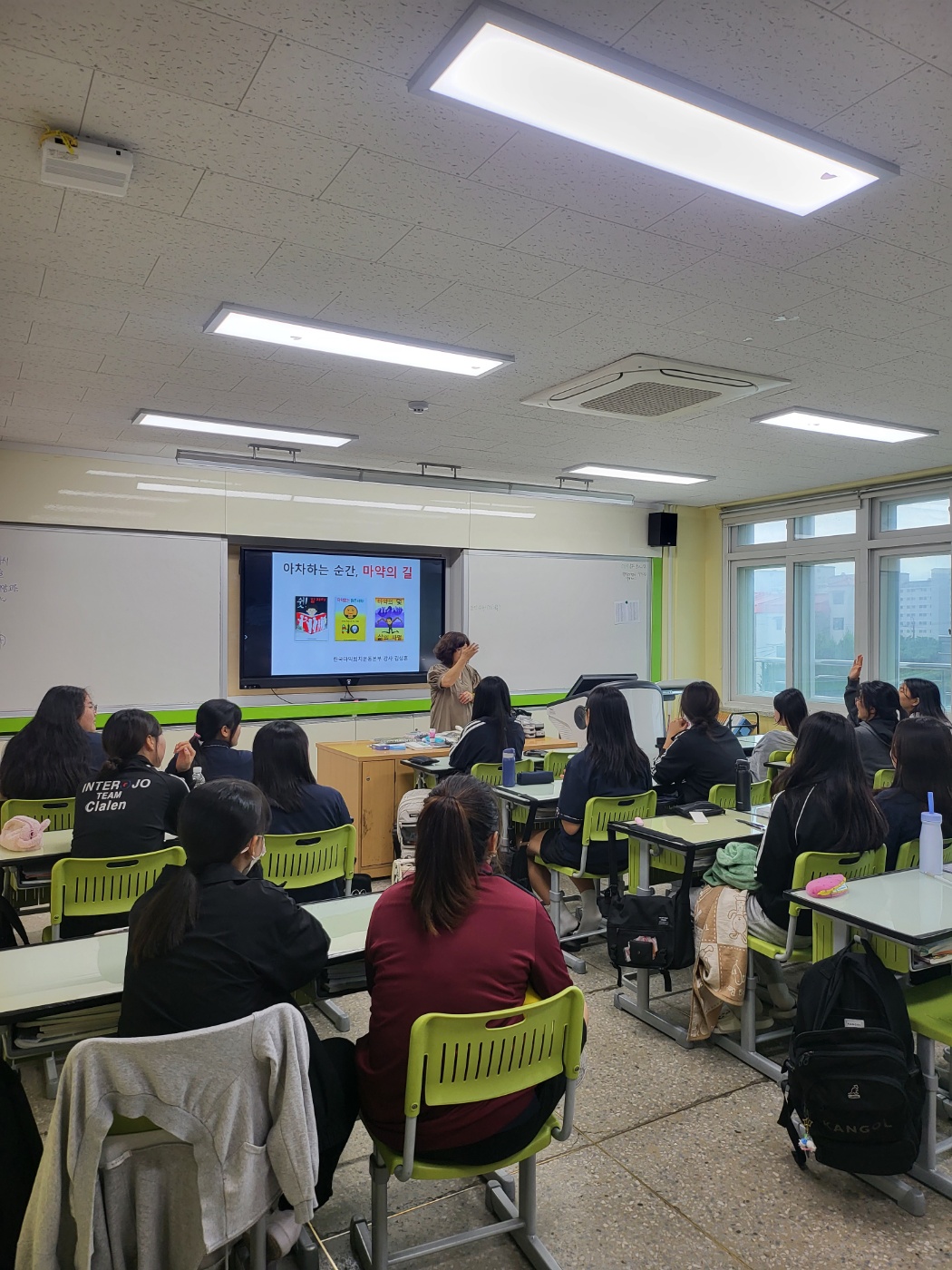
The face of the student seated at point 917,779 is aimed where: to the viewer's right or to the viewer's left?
to the viewer's left

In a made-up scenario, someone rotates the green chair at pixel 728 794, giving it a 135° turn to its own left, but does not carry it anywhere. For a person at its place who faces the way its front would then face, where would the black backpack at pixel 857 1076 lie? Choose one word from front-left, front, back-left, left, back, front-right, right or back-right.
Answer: front-left

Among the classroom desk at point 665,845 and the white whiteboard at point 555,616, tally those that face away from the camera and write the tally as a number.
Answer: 0

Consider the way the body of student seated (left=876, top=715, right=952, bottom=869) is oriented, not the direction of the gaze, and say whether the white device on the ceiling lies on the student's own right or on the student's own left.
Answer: on the student's own left

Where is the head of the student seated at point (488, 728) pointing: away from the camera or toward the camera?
away from the camera

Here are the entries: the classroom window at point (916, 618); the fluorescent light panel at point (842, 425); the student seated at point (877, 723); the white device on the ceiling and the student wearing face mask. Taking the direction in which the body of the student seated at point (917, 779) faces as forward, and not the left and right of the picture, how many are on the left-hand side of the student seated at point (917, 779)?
2

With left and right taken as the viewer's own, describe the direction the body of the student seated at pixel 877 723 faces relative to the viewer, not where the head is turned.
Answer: facing away from the viewer and to the left of the viewer

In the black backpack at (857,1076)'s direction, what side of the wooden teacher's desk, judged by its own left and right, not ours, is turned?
front

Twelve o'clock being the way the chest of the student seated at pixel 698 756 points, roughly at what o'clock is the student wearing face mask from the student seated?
The student wearing face mask is roughly at 8 o'clock from the student seated.

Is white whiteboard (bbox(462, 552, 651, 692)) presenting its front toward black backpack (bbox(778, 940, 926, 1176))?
yes

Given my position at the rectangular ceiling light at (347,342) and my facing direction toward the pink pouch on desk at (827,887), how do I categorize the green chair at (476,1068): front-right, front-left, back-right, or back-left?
front-right

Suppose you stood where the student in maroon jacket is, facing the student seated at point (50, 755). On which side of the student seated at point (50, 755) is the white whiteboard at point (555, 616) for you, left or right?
right

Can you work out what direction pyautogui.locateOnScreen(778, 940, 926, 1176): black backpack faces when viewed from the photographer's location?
facing the viewer

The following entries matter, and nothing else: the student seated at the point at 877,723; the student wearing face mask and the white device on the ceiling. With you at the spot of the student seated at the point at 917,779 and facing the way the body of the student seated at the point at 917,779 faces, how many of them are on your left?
2
